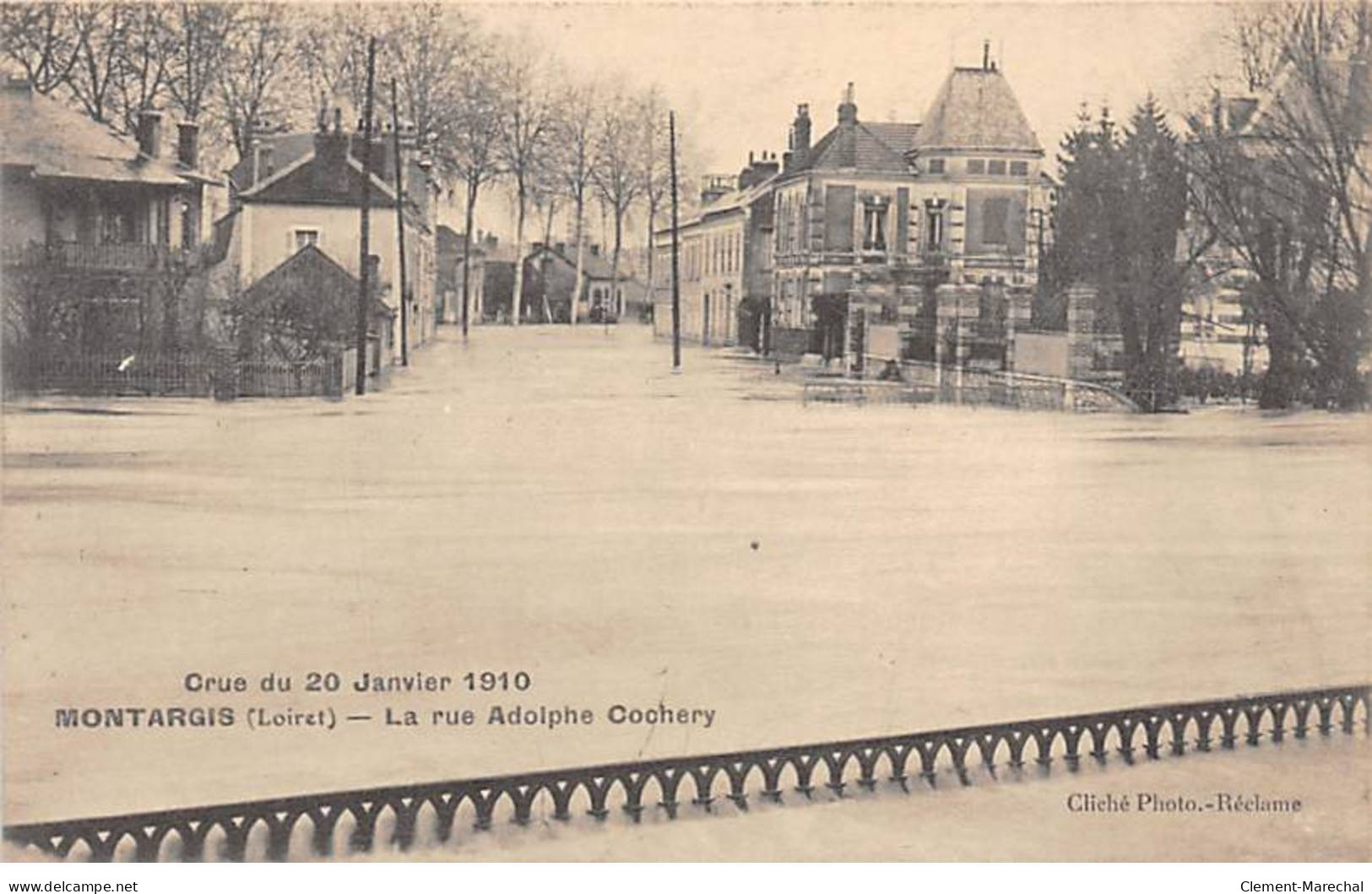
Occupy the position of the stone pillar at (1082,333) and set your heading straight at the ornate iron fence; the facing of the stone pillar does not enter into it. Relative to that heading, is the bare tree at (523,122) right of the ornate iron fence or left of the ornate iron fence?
right
